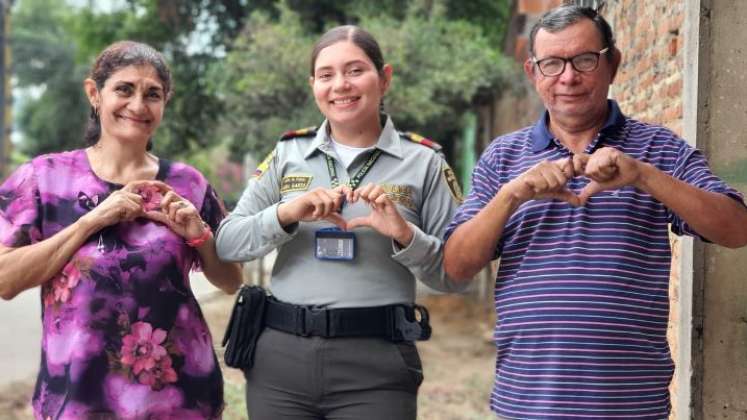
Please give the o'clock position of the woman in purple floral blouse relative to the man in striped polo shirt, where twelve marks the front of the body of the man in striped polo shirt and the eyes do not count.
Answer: The woman in purple floral blouse is roughly at 3 o'clock from the man in striped polo shirt.

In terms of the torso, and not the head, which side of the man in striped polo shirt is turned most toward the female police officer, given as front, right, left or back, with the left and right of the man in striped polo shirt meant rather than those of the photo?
right

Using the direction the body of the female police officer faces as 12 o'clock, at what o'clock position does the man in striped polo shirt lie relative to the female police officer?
The man in striped polo shirt is roughly at 10 o'clock from the female police officer.

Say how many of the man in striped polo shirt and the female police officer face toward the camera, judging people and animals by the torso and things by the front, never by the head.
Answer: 2

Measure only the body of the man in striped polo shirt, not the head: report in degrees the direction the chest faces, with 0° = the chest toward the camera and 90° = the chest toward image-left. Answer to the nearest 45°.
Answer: approximately 0°
